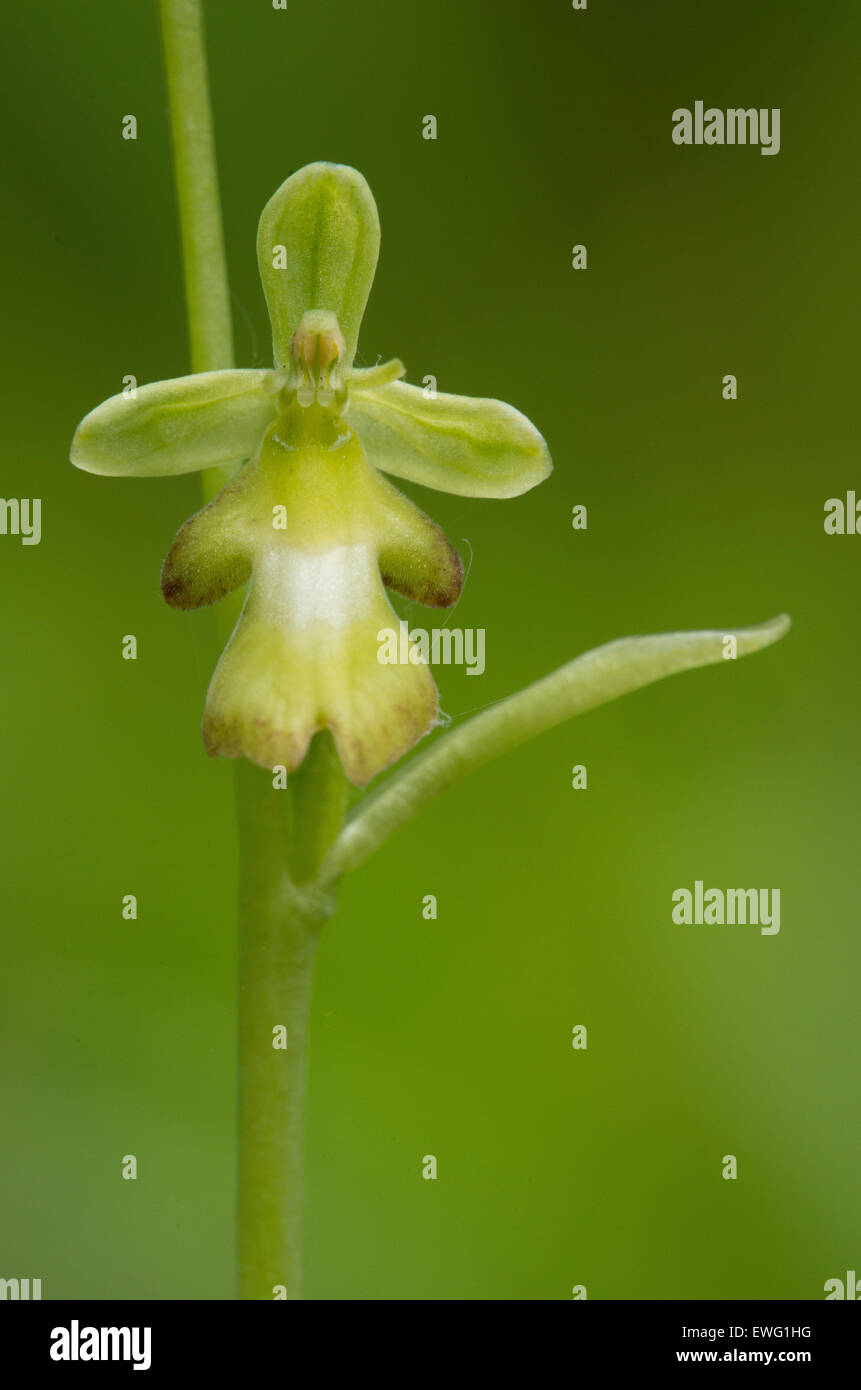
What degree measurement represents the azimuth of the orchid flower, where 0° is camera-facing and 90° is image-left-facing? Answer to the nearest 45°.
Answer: approximately 0°
